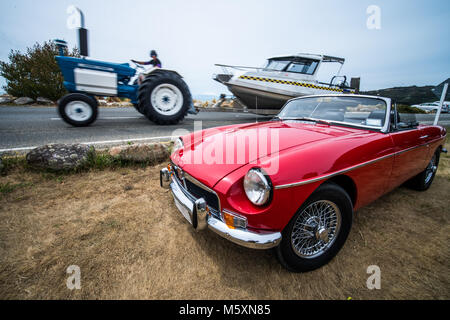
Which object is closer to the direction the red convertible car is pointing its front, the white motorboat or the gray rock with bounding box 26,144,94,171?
the gray rock

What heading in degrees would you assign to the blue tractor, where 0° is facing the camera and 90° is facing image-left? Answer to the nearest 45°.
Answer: approximately 90°

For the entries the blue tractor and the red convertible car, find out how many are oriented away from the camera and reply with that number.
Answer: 0

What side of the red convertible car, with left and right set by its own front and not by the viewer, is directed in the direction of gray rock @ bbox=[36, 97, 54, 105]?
right

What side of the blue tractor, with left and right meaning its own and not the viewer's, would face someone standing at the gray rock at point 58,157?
left

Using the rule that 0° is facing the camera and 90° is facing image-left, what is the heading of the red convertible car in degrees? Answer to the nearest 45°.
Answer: approximately 45°

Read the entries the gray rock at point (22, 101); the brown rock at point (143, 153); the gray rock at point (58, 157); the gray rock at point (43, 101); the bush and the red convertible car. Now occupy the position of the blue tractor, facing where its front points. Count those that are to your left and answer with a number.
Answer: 3
